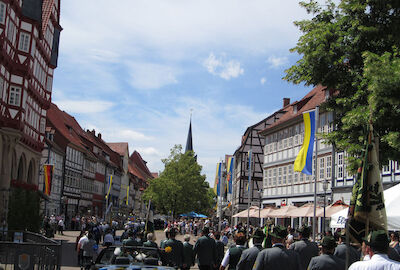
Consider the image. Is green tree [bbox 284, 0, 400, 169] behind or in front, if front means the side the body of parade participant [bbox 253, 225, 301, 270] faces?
in front

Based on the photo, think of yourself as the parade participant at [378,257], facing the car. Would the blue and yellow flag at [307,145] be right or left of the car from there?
right

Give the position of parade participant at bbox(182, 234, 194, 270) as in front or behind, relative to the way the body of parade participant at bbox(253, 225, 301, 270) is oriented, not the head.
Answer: in front

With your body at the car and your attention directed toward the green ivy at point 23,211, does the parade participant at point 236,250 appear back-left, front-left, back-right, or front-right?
back-right

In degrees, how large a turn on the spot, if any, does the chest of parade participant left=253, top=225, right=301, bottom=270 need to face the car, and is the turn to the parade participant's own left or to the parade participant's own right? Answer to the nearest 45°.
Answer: approximately 45° to the parade participant's own left

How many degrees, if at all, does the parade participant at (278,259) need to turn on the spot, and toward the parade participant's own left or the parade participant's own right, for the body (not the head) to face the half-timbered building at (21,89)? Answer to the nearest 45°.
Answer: approximately 45° to the parade participant's own left

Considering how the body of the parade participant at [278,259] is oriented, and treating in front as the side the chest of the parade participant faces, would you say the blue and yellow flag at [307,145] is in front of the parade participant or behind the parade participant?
in front

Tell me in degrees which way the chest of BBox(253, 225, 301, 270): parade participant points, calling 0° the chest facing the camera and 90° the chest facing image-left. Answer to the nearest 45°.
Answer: approximately 180°
